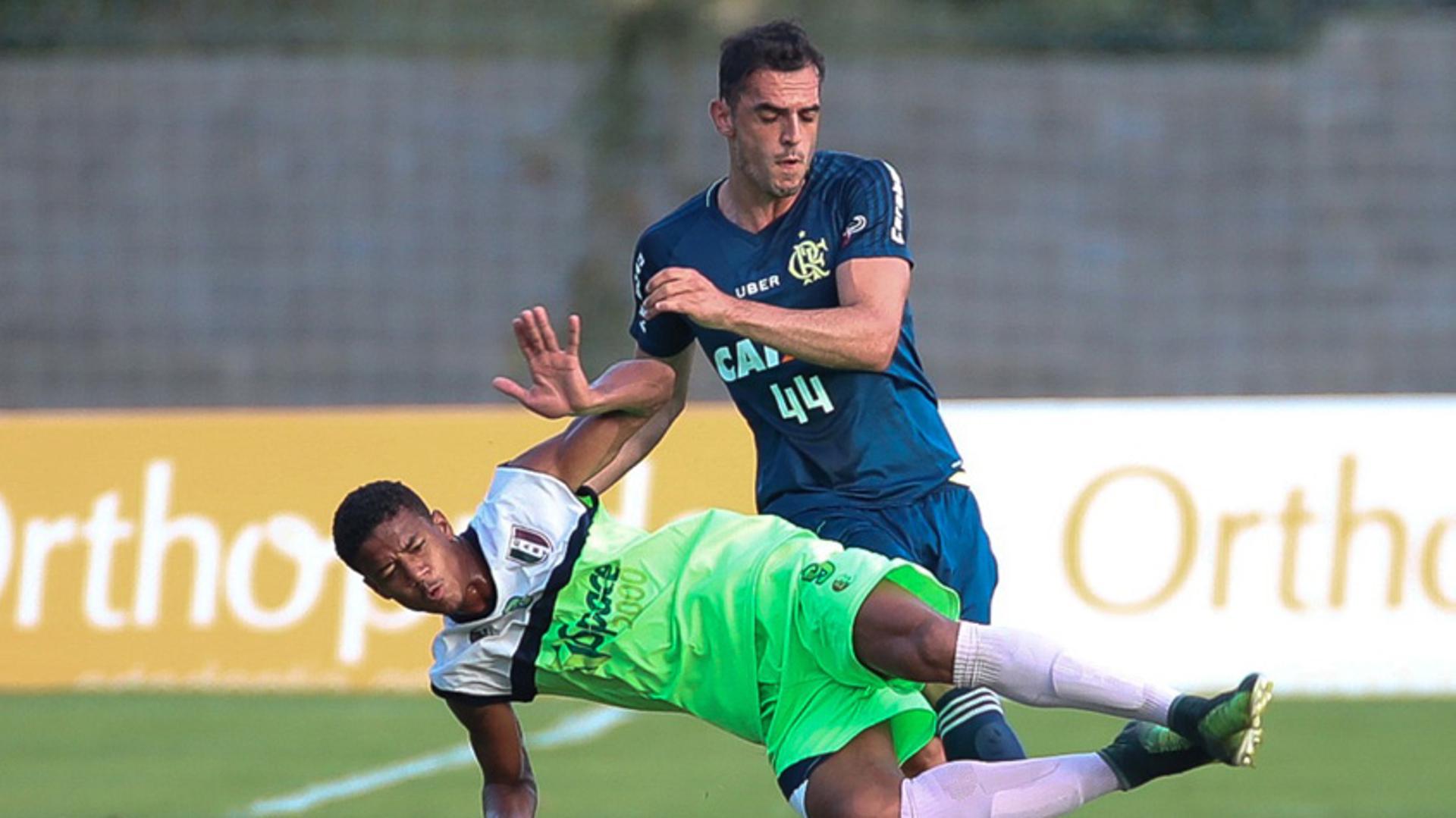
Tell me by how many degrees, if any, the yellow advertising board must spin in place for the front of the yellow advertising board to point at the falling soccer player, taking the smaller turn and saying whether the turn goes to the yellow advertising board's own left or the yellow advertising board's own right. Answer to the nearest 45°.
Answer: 0° — it already faces them

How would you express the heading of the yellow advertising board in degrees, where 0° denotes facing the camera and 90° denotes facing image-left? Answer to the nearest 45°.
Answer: approximately 0°
